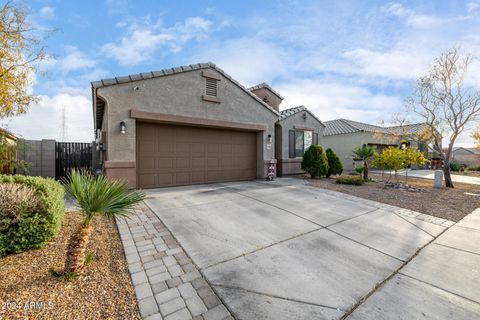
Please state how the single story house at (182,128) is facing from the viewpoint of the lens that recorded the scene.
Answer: facing the viewer and to the right of the viewer

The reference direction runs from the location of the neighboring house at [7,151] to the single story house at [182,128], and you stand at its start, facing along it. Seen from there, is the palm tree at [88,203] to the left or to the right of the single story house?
right

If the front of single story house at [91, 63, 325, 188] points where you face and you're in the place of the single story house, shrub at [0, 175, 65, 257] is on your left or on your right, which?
on your right

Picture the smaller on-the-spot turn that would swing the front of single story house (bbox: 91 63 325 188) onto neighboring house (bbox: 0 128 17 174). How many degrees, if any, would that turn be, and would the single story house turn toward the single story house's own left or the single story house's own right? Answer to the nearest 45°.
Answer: approximately 135° to the single story house's own right

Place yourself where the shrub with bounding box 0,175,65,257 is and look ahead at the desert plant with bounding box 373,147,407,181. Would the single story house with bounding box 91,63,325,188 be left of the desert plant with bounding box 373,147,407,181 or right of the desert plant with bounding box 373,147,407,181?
left

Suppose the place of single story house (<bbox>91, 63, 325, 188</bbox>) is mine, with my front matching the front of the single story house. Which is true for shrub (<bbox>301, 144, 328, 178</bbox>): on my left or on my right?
on my left

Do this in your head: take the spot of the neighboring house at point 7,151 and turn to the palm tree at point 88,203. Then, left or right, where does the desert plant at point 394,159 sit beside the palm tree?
left

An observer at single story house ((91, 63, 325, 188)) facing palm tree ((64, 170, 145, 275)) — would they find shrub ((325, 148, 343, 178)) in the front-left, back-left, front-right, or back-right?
back-left

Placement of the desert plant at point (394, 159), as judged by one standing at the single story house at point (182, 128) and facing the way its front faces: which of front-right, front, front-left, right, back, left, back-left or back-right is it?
front-left

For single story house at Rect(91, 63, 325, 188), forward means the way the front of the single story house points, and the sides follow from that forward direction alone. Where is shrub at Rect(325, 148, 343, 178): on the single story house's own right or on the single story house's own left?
on the single story house's own left

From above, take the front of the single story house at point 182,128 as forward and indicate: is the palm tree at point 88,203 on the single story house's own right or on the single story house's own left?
on the single story house's own right
